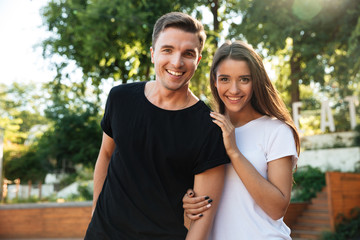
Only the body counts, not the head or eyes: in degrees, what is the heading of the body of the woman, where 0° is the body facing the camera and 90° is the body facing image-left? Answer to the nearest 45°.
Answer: approximately 45°

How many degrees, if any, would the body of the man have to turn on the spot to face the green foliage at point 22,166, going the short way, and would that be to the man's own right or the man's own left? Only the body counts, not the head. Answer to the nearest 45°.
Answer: approximately 180°

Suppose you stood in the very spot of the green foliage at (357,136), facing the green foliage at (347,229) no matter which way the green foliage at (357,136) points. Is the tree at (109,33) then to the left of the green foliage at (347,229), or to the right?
right

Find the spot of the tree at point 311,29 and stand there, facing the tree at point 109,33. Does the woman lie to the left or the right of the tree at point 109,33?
left

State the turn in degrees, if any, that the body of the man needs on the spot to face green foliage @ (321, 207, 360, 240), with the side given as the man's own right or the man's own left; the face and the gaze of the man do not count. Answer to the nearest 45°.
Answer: approximately 135° to the man's own left

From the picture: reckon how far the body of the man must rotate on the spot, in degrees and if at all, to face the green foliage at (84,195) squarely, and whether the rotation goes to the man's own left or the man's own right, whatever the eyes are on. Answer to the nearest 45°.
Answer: approximately 180°

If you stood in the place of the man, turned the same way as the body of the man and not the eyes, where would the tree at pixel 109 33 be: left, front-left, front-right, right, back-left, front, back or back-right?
back
